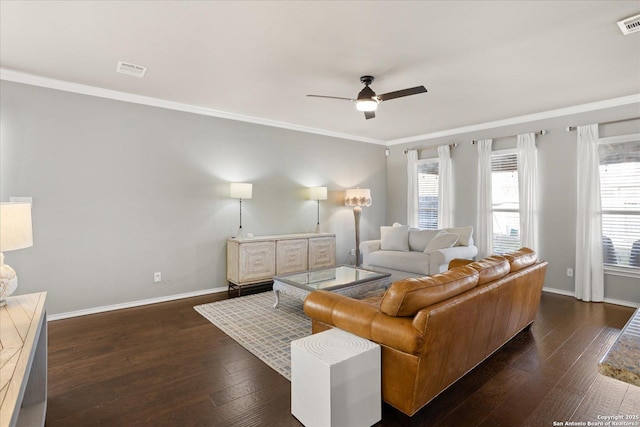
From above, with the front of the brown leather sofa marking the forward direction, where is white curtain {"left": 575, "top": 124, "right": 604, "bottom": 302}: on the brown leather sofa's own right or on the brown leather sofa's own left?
on the brown leather sofa's own right

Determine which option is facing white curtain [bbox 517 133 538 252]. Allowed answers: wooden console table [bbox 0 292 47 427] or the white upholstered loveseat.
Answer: the wooden console table

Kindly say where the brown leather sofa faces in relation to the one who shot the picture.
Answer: facing away from the viewer and to the left of the viewer

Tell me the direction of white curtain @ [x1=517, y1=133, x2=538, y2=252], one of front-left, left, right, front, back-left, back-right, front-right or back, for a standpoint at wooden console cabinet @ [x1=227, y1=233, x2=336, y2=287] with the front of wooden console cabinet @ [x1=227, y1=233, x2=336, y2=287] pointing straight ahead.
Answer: front-left

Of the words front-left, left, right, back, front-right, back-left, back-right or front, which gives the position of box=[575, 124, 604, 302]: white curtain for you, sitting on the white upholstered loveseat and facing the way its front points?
back-left

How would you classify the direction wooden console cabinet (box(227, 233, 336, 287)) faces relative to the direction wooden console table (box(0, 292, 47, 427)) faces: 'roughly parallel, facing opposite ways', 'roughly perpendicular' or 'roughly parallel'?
roughly perpendicular

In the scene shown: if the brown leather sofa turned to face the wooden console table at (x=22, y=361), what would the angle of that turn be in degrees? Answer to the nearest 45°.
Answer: approximately 90° to its left

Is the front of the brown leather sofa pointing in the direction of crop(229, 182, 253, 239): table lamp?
yes

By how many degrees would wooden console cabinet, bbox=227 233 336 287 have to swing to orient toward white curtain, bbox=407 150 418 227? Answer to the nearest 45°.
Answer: approximately 90° to its left

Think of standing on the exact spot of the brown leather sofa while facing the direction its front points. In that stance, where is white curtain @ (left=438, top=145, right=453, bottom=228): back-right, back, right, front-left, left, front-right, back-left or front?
front-right

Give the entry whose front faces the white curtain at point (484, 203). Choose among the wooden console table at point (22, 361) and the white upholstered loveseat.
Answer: the wooden console table

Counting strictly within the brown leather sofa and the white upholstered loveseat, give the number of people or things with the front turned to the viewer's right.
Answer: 0

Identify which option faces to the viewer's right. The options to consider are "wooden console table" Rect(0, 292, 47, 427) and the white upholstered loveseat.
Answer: the wooden console table

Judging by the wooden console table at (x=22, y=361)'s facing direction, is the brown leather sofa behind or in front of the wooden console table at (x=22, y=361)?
in front

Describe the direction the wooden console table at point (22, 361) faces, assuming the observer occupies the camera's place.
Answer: facing to the right of the viewer

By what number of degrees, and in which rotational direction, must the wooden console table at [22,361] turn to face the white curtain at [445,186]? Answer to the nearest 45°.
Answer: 0° — it already faces it

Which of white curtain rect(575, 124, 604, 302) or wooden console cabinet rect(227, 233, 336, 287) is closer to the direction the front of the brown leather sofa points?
the wooden console cabinet
